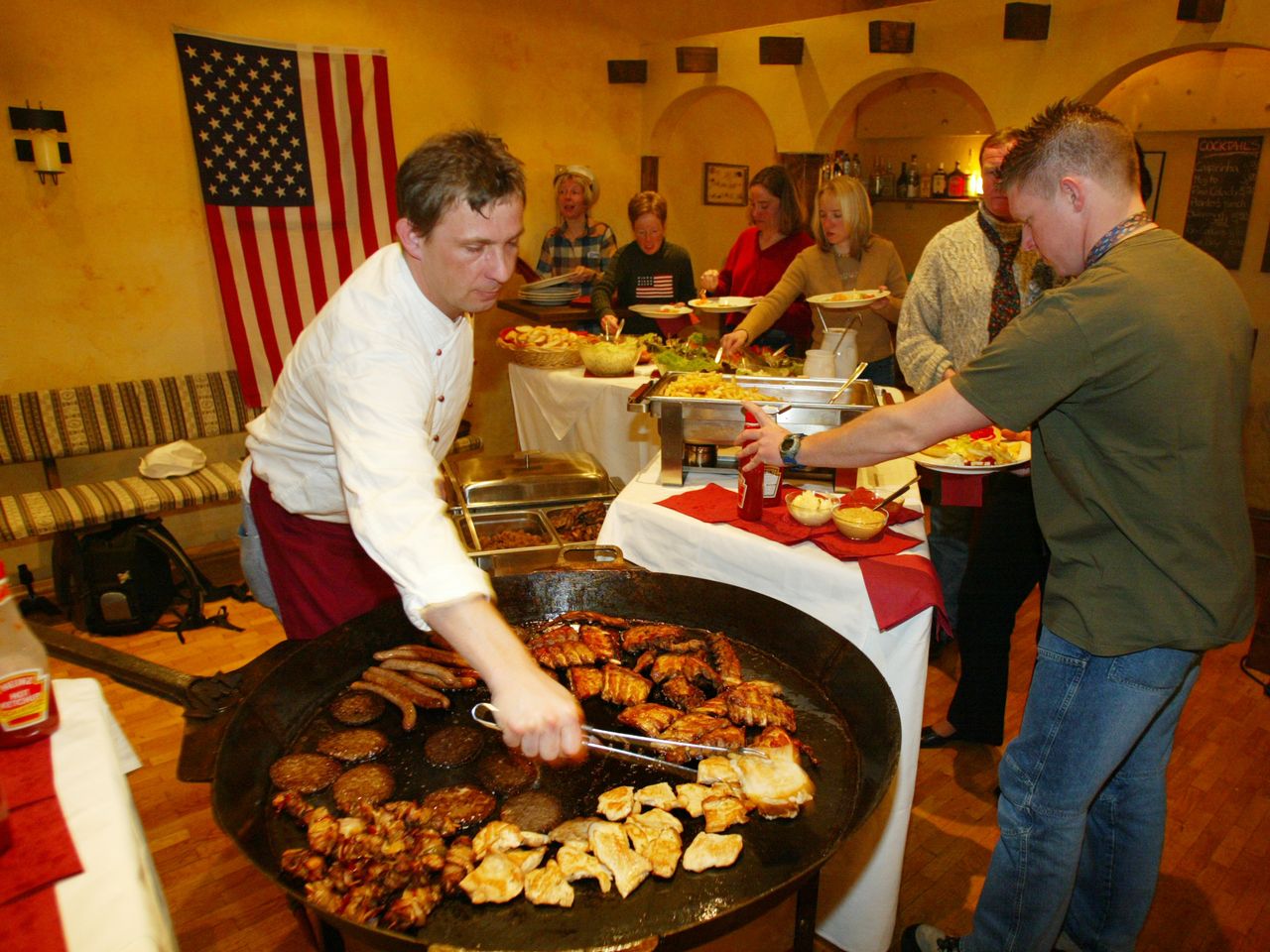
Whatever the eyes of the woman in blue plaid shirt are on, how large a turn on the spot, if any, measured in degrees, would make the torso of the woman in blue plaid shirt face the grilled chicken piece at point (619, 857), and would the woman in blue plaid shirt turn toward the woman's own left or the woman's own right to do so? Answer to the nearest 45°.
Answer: approximately 45° to the woman's own left

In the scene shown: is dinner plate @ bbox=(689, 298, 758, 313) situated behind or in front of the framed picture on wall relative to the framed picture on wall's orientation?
in front

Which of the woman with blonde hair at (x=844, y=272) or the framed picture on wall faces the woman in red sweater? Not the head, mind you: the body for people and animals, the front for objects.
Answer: the framed picture on wall

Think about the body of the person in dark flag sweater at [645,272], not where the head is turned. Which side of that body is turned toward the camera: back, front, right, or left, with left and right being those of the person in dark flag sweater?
front

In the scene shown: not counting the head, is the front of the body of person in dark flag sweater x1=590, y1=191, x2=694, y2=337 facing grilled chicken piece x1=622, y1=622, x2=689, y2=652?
yes

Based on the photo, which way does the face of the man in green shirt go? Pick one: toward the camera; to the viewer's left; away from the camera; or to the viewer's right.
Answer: to the viewer's left

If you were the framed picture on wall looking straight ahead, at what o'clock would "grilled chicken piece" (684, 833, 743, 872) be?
The grilled chicken piece is roughly at 12 o'clock from the framed picture on wall.

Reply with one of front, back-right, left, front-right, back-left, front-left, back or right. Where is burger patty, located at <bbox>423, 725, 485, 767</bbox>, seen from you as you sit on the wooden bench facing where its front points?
front-right

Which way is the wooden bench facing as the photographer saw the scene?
facing the viewer and to the right of the viewer

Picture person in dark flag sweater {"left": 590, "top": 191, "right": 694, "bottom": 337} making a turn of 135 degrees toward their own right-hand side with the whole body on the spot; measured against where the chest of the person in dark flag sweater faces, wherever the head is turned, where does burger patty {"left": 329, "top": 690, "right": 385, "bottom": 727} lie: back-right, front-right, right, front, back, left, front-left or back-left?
back-left

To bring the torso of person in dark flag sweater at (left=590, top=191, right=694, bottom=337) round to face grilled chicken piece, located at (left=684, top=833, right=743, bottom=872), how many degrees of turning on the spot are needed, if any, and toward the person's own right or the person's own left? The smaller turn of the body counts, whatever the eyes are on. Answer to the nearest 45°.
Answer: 0° — they already face it

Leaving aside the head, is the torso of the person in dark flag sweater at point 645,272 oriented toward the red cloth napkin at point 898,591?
yes

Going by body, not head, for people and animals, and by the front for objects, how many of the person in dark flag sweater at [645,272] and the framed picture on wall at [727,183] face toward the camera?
2

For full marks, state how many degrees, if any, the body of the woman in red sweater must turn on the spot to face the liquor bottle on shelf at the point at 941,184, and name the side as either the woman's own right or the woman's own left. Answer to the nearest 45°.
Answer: approximately 180°

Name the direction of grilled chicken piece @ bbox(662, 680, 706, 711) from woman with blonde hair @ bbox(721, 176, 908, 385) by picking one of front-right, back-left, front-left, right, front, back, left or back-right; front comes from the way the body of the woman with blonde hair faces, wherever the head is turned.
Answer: front-left

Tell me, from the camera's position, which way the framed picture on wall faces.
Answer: facing the viewer

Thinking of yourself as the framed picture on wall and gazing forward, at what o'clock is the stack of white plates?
The stack of white plates is roughly at 1 o'clock from the framed picture on wall.

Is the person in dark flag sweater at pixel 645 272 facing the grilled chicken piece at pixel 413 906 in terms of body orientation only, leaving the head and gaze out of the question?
yes

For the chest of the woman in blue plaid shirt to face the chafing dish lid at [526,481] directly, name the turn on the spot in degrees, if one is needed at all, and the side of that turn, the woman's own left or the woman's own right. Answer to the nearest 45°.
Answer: approximately 45° to the woman's own left
